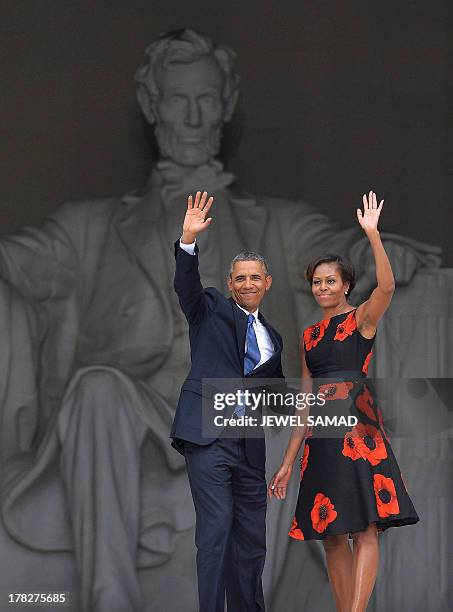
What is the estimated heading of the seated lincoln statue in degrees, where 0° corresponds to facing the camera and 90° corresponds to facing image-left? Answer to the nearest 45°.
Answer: approximately 0°

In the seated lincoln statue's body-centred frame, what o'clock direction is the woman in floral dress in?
The woman in floral dress is roughly at 11 o'clock from the seated lincoln statue.

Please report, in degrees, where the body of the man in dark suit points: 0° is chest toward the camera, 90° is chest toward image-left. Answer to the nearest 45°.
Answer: approximately 315°

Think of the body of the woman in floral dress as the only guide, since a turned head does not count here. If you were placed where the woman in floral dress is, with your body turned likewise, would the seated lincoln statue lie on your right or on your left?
on your right
